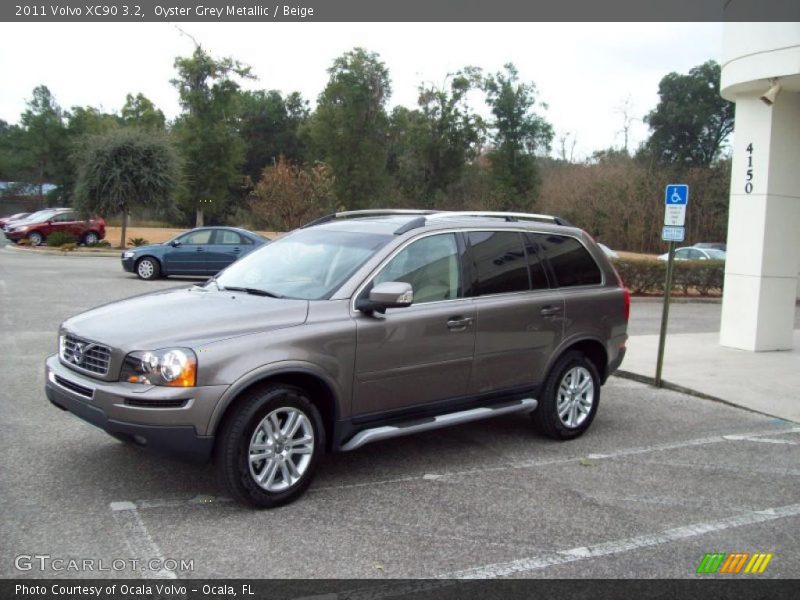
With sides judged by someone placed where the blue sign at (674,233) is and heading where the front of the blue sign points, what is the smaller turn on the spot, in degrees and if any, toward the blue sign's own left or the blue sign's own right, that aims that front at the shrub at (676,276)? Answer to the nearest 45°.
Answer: approximately 180°

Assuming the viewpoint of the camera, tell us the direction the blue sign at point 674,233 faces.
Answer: facing the viewer

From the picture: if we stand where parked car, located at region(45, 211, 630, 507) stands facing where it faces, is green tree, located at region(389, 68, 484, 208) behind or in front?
behind

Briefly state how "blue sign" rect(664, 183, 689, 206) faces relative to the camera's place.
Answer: facing the viewer

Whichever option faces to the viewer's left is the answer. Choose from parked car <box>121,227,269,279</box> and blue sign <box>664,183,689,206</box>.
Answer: the parked car

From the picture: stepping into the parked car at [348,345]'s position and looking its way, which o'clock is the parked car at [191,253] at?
the parked car at [191,253] is roughly at 4 o'clock from the parked car at [348,345].

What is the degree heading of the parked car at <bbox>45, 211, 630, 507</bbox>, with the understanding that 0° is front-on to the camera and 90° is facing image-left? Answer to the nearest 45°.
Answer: approximately 45°

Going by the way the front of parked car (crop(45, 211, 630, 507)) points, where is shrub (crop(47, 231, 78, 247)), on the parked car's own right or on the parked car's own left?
on the parked car's own right

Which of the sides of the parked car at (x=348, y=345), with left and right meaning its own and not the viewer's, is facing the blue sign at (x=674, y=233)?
back

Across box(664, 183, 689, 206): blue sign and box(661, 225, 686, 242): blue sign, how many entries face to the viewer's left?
0

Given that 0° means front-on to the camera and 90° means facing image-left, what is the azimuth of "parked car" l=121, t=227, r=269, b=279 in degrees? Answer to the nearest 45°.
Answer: approximately 90°

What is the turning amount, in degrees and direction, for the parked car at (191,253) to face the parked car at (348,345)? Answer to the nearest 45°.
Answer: approximately 90° to its left

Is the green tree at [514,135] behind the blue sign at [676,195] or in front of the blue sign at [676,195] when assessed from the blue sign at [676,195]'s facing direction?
behind

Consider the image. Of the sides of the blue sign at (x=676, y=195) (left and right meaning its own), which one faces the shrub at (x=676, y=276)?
back
